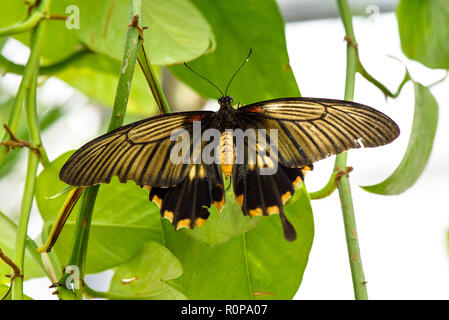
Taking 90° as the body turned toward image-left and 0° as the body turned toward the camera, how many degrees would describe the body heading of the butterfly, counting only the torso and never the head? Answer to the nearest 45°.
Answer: approximately 180°
